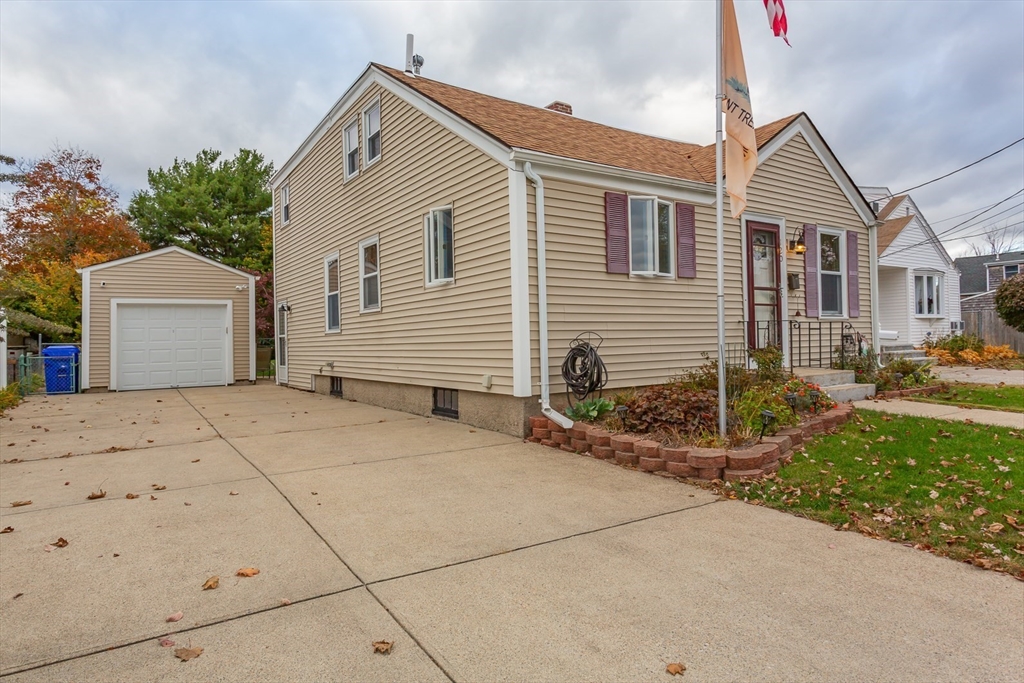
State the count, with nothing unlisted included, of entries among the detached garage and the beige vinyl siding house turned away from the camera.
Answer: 0

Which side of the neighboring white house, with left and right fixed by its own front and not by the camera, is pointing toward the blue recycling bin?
right

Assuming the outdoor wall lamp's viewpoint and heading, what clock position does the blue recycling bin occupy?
The blue recycling bin is roughly at 4 o'clock from the outdoor wall lamp.

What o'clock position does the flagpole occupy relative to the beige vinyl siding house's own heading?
The flagpole is roughly at 12 o'clock from the beige vinyl siding house.

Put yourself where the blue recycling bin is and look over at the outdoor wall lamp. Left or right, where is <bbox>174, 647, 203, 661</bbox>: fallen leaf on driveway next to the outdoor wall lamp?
right

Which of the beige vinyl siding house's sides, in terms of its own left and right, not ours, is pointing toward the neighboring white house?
left

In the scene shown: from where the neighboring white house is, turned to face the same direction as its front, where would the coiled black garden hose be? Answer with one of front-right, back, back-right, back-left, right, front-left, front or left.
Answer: front-right

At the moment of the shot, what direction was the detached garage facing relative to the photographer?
facing the viewer

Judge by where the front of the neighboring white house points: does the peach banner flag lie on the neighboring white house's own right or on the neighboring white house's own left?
on the neighboring white house's own right

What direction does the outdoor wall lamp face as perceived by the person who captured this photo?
facing the viewer and to the right of the viewer

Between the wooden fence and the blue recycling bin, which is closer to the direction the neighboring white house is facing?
the wooden fence

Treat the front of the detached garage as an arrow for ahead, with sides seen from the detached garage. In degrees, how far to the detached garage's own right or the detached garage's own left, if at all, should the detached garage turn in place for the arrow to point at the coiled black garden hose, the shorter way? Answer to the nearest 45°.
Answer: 0° — it already faces it

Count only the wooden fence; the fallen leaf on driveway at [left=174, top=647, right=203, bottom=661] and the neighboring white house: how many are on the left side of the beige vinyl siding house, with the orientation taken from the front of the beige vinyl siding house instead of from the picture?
2

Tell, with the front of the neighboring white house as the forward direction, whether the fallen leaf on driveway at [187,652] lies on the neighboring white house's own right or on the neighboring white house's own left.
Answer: on the neighboring white house's own right

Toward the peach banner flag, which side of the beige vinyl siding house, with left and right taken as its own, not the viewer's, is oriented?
front

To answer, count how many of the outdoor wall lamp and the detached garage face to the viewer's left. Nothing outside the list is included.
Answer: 0
